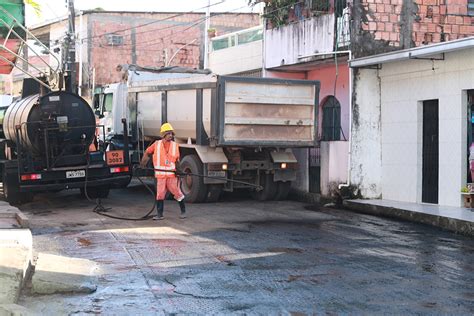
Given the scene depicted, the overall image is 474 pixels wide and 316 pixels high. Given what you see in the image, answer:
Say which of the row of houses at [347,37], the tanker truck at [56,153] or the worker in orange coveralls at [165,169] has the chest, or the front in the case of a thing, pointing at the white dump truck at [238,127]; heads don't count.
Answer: the row of houses

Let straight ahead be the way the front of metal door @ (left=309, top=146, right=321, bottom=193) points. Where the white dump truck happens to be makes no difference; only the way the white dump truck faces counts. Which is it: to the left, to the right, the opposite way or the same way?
to the right

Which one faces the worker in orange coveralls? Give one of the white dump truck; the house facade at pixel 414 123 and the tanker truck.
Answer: the house facade

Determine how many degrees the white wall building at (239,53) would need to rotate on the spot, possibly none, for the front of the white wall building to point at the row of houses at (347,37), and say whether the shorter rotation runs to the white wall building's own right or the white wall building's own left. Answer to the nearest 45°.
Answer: approximately 90° to the white wall building's own left

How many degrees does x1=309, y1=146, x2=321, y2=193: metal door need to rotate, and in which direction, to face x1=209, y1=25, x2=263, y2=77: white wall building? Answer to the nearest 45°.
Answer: approximately 90° to its right

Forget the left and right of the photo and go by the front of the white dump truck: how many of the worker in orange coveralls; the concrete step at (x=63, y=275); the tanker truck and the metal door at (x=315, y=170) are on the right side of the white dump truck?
1

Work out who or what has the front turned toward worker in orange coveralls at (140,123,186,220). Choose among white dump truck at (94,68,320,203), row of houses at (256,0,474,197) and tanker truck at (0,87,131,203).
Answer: the row of houses

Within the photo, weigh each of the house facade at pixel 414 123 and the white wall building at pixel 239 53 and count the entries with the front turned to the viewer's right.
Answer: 0

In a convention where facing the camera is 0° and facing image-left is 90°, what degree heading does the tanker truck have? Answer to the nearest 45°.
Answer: approximately 135°

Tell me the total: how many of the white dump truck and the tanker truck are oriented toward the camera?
0

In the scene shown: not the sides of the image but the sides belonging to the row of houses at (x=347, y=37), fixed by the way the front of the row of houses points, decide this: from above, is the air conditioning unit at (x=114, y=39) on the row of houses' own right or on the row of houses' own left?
on the row of houses' own right
